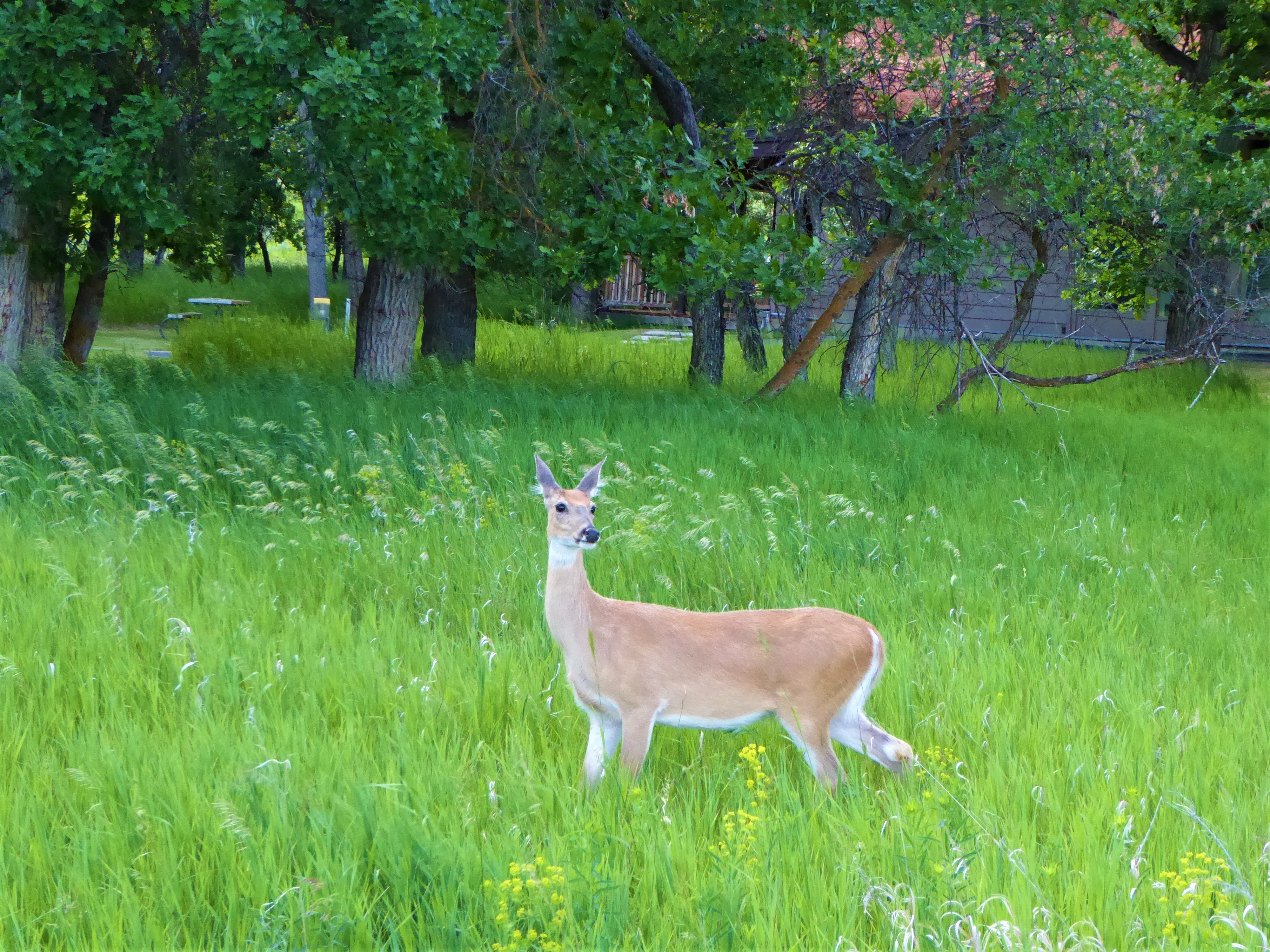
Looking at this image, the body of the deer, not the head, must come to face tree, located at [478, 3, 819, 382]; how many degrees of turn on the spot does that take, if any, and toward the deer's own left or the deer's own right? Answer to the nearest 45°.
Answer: approximately 90° to the deer's own right

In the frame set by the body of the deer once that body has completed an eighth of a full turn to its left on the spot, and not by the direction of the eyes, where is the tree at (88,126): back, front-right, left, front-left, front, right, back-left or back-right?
right

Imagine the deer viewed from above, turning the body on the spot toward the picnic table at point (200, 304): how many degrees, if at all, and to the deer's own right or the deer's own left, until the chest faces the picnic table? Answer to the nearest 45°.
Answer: approximately 45° to the deer's own right

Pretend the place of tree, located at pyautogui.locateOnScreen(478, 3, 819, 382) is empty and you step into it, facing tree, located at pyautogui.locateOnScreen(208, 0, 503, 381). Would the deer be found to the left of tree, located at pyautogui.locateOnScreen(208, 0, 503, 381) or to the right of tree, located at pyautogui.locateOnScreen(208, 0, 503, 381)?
left

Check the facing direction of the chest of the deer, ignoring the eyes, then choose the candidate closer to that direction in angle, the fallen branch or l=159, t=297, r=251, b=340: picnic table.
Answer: the picnic table

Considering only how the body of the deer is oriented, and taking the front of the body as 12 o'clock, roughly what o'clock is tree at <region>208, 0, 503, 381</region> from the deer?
The tree is roughly at 2 o'clock from the deer.

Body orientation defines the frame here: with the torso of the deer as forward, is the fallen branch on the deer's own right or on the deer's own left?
on the deer's own right

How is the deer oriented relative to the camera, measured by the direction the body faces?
to the viewer's left

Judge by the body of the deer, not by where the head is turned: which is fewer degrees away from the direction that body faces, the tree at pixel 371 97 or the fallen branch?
the tree
